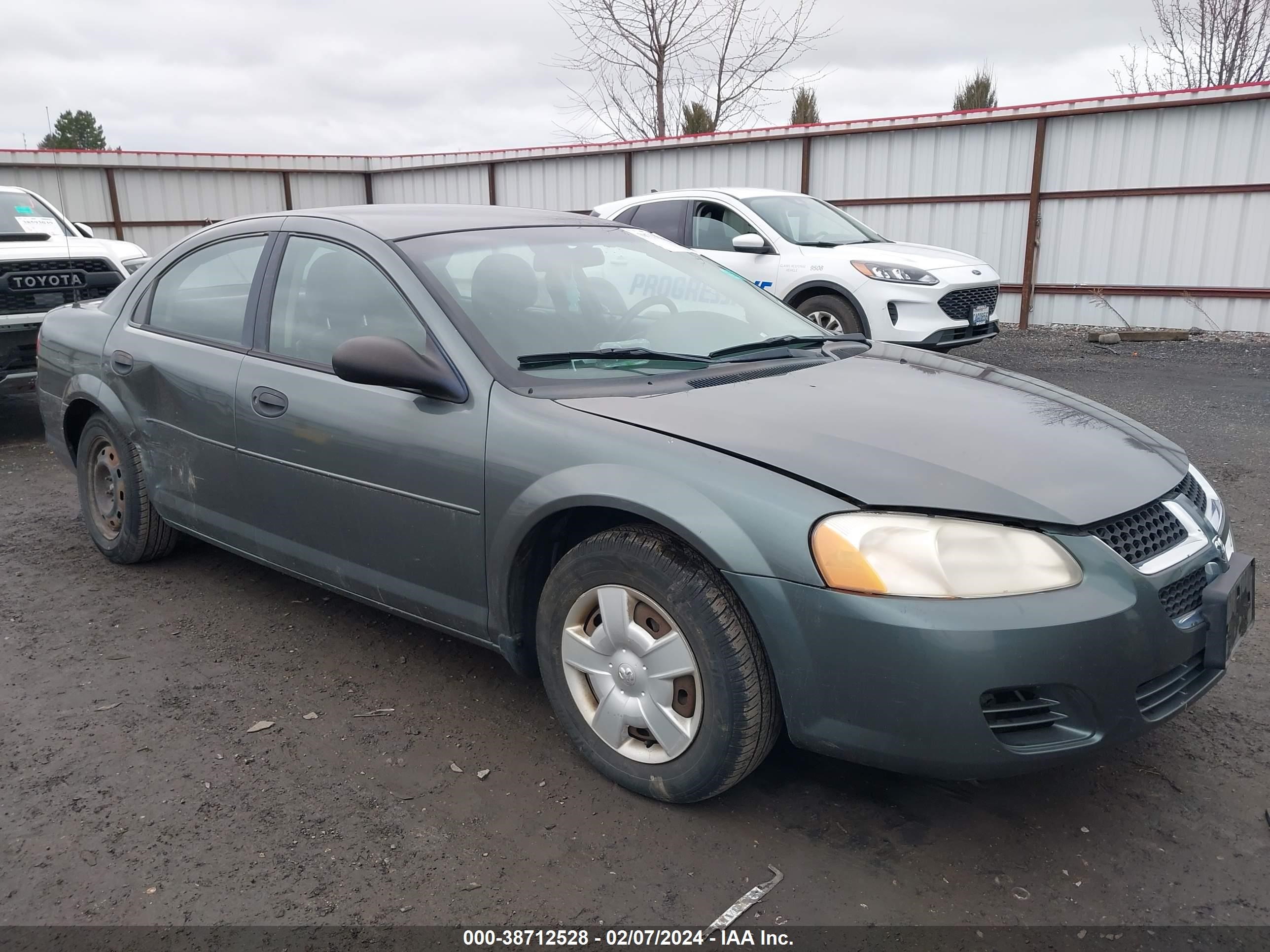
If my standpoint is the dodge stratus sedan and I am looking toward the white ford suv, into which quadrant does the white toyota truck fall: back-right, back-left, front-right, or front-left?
front-left

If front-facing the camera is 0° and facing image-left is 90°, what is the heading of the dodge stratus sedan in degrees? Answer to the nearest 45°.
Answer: approximately 315°

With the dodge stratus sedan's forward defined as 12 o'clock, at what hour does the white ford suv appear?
The white ford suv is roughly at 8 o'clock from the dodge stratus sedan.

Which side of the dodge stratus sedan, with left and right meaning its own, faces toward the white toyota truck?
back

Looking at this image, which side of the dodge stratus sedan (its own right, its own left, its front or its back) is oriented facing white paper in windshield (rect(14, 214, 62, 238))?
back

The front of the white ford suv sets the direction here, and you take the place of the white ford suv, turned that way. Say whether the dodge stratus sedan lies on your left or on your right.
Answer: on your right

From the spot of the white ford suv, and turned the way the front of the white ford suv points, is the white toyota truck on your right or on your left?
on your right

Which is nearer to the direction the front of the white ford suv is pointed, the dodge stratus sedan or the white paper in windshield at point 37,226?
the dodge stratus sedan

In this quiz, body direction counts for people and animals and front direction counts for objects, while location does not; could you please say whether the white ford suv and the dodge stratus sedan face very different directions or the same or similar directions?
same or similar directions

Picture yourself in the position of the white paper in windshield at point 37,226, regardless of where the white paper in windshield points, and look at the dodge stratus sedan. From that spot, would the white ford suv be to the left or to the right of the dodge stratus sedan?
left

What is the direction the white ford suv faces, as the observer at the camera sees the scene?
facing the viewer and to the right of the viewer

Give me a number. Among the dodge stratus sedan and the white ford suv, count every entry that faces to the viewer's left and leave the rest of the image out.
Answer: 0
